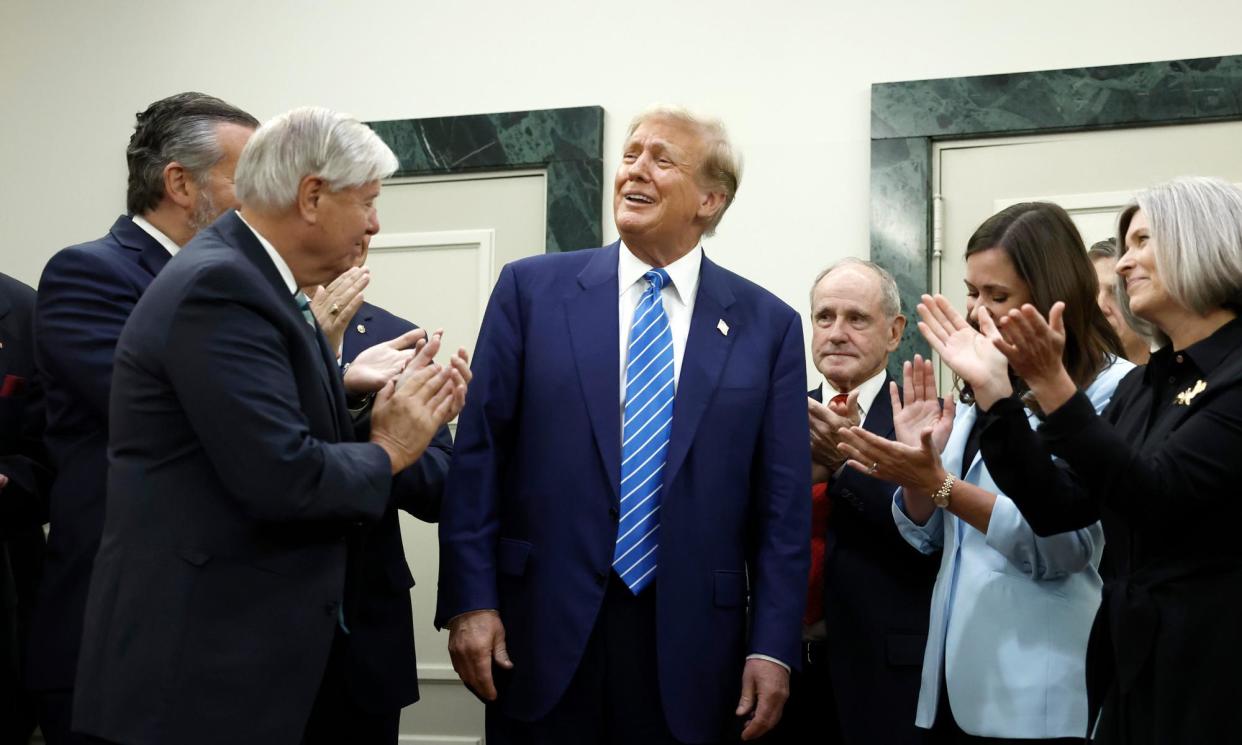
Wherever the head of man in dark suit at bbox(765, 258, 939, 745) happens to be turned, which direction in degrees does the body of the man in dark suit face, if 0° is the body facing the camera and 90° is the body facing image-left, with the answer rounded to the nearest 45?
approximately 45°

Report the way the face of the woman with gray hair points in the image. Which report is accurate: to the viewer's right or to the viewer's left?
to the viewer's left

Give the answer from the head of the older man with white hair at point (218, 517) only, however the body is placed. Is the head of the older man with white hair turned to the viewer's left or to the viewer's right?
to the viewer's right

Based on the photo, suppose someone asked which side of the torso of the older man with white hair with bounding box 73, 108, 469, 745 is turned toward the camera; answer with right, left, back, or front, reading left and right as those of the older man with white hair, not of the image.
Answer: right

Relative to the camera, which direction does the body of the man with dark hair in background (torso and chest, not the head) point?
to the viewer's right

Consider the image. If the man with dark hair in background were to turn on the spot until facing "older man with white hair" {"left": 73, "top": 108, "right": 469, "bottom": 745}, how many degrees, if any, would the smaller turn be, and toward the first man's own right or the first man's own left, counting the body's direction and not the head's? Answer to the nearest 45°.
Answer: approximately 90° to the first man's own right

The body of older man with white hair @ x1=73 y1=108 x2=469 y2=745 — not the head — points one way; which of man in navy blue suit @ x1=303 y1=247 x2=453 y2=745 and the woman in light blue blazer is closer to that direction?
the woman in light blue blazer

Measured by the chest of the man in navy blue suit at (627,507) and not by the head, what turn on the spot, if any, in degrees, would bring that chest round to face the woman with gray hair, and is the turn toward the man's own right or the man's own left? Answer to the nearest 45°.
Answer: approximately 45° to the man's own left

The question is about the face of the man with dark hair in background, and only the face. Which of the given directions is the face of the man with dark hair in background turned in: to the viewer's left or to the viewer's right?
to the viewer's right
